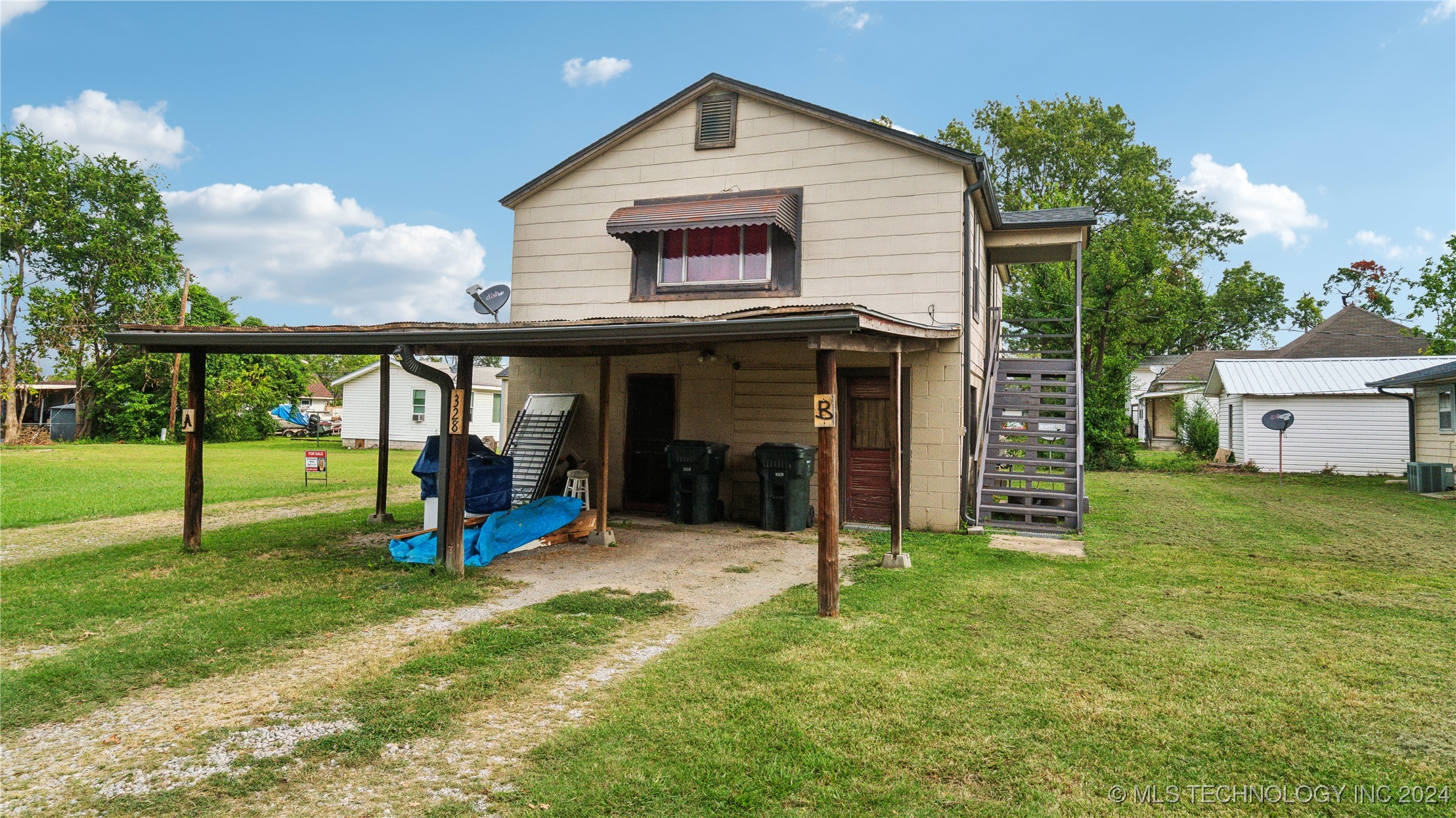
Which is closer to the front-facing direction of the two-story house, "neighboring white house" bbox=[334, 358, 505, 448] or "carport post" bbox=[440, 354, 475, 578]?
the carport post

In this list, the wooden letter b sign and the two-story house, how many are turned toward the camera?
2

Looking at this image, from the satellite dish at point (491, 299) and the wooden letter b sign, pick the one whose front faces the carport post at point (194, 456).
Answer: the satellite dish

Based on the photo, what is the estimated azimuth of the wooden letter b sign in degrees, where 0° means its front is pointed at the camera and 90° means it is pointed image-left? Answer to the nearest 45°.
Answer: approximately 0°

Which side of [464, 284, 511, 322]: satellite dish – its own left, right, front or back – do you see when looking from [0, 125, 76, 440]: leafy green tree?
right

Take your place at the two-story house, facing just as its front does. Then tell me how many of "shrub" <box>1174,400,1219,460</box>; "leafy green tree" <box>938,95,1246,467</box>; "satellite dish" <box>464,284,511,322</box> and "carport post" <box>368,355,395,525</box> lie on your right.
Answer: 2

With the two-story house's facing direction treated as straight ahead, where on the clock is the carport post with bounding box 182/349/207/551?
The carport post is roughly at 2 o'clock from the two-story house.

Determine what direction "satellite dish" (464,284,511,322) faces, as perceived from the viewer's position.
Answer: facing the viewer and to the left of the viewer

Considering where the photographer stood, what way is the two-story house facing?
facing the viewer

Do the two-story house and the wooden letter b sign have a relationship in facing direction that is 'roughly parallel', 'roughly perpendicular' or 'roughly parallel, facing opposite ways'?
roughly parallel

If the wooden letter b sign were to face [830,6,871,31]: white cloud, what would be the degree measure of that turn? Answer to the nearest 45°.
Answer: approximately 180°

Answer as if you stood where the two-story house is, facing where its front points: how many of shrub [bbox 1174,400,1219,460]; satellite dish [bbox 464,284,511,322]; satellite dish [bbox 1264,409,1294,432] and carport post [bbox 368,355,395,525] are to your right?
2

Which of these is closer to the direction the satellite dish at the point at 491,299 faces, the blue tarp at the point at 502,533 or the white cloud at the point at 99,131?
the blue tarp
